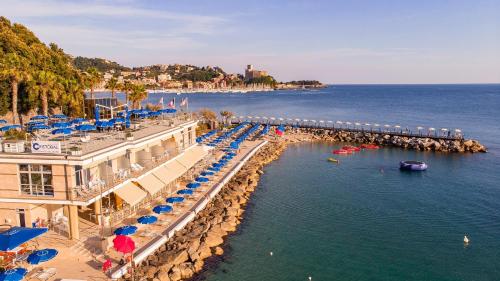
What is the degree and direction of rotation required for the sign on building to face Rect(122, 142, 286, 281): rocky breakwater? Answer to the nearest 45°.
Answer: approximately 90° to its left

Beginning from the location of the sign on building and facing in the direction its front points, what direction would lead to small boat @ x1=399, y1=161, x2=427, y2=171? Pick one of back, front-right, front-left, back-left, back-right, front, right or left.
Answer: left

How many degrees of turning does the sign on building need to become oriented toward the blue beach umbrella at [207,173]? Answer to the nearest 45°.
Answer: approximately 135° to its left

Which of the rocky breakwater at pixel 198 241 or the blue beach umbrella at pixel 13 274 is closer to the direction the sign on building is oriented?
the blue beach umbrella

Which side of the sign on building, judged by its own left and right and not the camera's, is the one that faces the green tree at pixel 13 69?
back

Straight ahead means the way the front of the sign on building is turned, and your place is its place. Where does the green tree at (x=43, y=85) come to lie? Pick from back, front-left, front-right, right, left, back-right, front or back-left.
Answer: back
